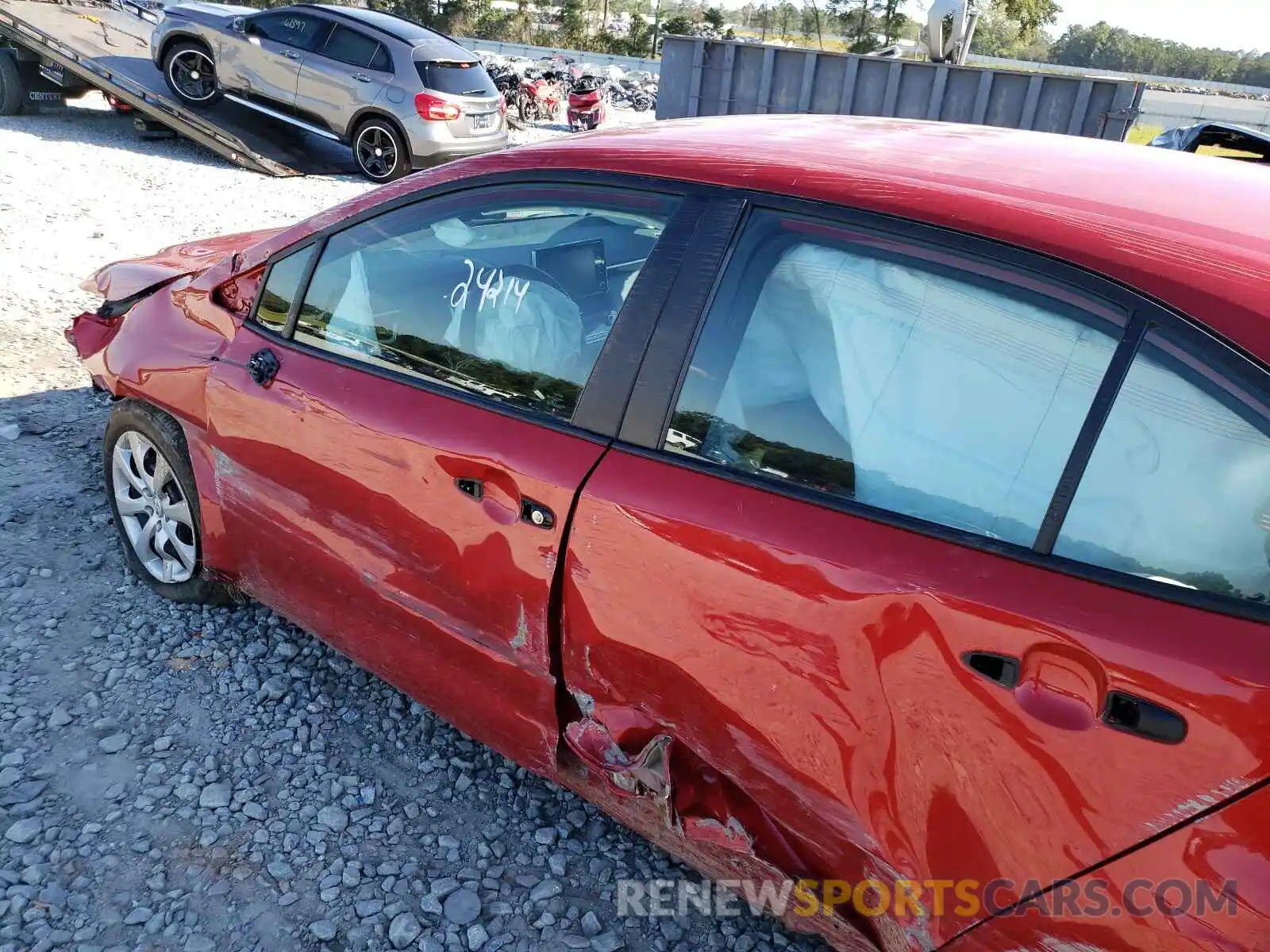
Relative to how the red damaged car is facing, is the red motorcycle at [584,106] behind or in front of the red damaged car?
in front

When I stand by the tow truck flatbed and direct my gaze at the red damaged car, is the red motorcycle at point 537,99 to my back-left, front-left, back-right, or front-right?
back-left

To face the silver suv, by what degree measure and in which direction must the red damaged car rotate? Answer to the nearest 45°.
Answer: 0° — it already faces it

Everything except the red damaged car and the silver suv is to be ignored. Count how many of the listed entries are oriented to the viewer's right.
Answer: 0

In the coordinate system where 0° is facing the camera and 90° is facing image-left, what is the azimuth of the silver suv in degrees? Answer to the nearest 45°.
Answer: approximately 135°

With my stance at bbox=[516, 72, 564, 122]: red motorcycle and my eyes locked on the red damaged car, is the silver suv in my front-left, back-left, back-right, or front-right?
front-right

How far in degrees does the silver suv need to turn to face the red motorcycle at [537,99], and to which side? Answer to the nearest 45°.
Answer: approximately 90° to its right

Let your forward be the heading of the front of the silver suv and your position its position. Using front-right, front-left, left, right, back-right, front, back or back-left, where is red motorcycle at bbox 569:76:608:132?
right

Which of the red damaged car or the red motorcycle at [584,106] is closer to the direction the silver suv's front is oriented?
the red motorcycle

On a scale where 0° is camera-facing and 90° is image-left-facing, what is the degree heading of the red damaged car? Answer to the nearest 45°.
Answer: approximately 135°

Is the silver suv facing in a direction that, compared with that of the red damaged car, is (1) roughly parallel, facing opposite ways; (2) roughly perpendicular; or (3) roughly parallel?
roughly parallel

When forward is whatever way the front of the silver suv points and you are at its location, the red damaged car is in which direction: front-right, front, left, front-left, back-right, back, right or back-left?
back-left

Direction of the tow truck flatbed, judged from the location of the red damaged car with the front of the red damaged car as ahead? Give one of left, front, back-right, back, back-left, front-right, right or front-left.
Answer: front

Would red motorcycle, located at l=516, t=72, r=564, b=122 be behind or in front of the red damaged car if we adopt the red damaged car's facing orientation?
in front
